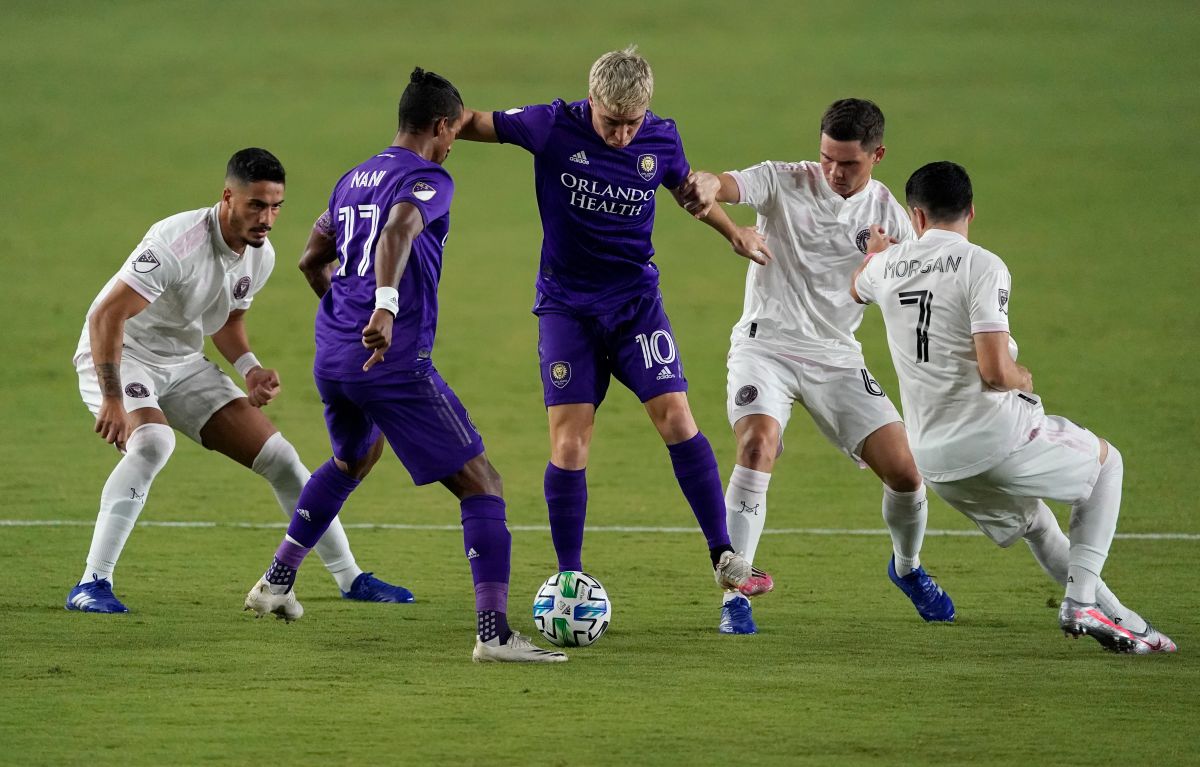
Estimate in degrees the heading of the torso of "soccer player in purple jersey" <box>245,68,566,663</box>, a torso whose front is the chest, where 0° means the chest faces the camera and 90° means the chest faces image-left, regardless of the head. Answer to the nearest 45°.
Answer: approximately 225°

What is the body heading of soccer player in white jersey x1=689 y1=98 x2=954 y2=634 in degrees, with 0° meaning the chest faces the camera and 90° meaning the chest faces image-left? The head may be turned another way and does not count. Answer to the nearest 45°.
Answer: approximately 0°

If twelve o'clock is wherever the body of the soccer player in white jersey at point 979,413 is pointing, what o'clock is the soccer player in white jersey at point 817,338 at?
the soccer player in white jersey at point 817,338 is roughly at 9 o'clock from the soccer player in white jersey at point 979,413.

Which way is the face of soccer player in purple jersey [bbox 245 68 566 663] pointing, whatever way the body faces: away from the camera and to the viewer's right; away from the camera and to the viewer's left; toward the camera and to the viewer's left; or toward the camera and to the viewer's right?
away from the camera and to the viewer's right

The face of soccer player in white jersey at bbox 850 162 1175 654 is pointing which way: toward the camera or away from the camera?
away from the camera

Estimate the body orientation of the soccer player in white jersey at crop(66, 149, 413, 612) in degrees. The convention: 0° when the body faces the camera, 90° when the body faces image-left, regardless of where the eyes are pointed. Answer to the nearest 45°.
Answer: approximately 315°

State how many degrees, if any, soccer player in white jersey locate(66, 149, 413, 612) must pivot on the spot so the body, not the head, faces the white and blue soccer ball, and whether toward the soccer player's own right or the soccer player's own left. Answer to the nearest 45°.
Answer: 0° — they already face it

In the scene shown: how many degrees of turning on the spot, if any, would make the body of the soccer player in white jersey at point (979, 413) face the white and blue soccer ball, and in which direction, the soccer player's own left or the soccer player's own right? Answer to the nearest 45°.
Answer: approximately 135° to the soccer player's own left

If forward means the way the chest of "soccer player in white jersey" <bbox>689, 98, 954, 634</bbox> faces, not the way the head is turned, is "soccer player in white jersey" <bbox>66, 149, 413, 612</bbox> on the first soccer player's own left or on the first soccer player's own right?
on the first soccer player's own right

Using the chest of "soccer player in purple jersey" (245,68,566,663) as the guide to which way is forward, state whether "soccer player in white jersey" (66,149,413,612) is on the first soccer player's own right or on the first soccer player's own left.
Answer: on the first soccer player's own left

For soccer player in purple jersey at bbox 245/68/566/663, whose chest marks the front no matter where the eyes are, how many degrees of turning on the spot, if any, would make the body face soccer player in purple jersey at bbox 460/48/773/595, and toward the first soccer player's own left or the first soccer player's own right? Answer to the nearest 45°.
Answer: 0° — they already face them
